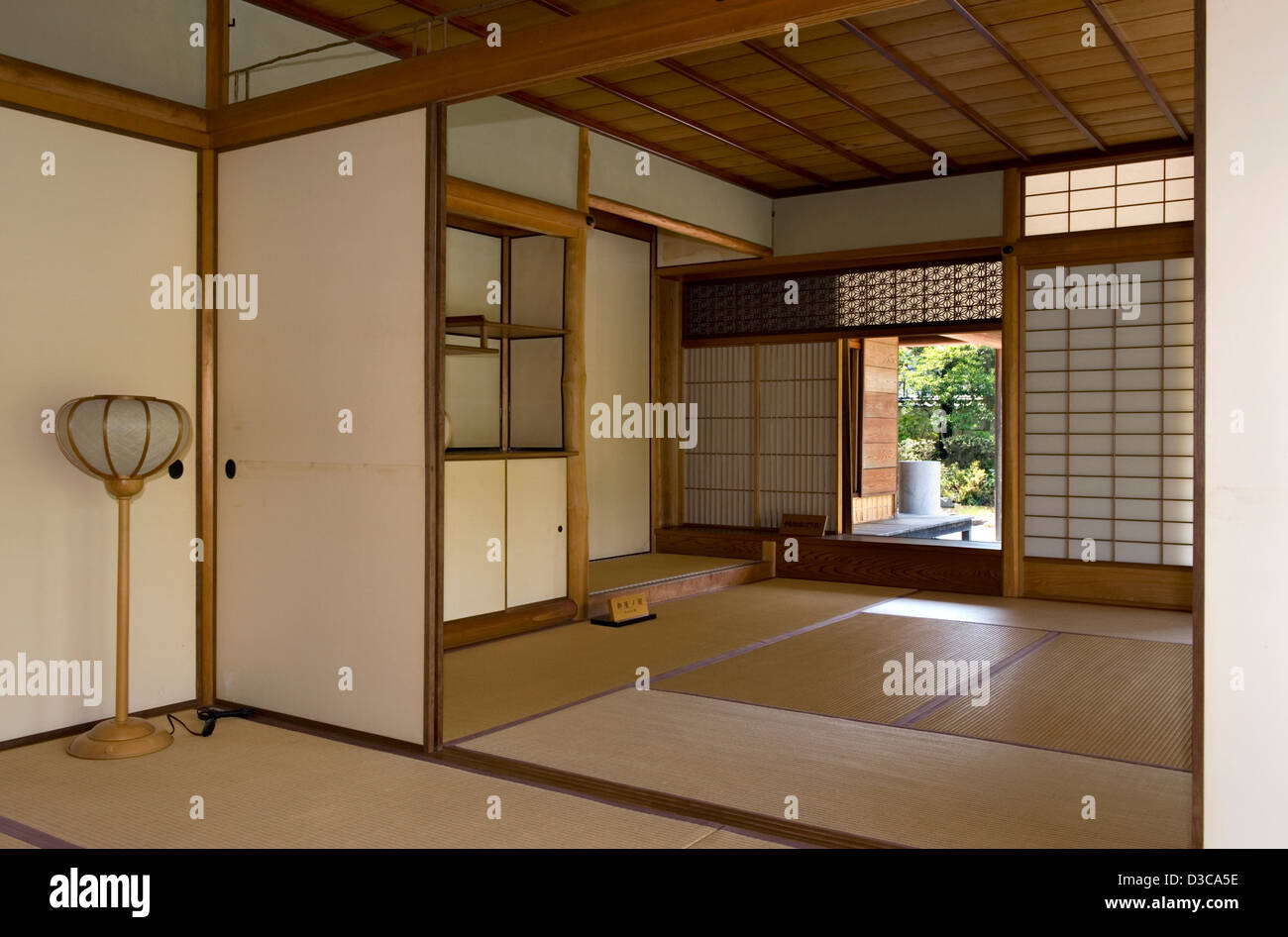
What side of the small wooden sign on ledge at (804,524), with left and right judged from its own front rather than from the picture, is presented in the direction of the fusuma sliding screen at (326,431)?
front

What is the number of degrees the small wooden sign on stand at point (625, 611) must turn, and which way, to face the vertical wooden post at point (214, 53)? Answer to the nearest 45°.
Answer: approximately 90° to its right

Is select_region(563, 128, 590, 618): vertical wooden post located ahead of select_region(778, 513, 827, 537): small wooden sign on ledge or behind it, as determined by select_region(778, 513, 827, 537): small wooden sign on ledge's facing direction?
ahead

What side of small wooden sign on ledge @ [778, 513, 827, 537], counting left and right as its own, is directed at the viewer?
front

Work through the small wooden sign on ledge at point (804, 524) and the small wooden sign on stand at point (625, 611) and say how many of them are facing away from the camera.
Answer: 0

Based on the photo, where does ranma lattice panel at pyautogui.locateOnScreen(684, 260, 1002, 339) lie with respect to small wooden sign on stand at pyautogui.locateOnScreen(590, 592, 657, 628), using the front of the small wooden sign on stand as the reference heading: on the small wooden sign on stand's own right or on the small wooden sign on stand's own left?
on the small wooden sign on stand's own left

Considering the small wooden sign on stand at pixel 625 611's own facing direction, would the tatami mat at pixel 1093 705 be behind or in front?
in front

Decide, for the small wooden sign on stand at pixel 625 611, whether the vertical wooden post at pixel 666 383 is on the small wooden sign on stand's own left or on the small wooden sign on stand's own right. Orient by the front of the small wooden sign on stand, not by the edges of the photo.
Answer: on the small wooden sign on stand's own left

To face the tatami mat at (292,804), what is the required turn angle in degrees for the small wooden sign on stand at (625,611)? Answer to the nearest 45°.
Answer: approximately 45° to its right

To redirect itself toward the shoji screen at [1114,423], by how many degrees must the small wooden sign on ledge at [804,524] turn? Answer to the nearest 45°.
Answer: approximately 45° to its left

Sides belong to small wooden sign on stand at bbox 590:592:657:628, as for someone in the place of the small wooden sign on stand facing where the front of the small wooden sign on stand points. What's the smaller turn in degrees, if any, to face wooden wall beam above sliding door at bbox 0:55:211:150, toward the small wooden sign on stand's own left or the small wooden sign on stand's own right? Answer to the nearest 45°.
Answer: approximately 90° to the small wooden sign on stand's own right

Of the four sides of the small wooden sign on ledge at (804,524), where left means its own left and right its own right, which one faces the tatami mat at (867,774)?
front

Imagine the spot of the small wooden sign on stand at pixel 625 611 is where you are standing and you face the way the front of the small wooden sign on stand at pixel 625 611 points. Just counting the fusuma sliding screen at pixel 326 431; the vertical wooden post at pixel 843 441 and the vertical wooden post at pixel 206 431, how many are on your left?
1

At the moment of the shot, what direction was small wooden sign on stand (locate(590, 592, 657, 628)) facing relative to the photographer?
facing the viewer and to the right of the viewer
